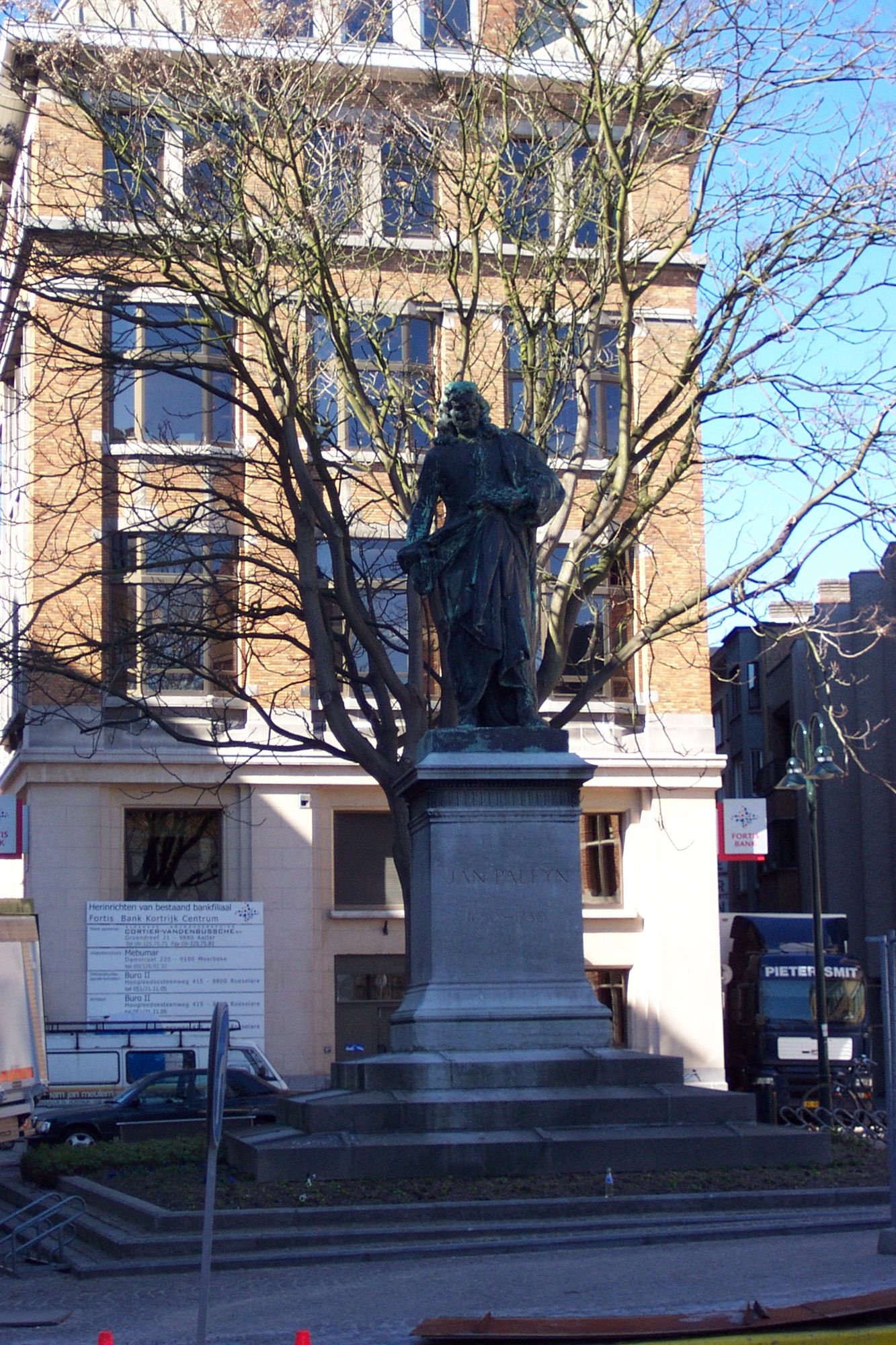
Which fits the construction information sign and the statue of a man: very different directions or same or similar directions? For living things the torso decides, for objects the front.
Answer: same or similar directions

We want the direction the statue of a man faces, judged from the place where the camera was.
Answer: facing the viewer

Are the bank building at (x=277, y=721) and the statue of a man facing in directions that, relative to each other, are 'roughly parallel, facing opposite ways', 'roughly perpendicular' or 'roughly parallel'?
roughly parallel

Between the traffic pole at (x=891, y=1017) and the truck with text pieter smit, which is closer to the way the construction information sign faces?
the traffic pole

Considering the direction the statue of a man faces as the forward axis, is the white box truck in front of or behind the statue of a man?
behind

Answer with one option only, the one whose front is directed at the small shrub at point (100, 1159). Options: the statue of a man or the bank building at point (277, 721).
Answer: the bank building

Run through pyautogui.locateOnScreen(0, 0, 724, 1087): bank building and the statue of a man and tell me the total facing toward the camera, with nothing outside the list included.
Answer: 2

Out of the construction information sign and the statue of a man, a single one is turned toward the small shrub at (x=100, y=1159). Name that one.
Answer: the construction information sign

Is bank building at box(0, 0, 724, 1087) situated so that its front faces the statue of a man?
yes

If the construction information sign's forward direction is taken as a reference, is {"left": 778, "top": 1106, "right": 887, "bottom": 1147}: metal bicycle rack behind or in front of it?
in front

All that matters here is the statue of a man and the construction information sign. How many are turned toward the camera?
2
